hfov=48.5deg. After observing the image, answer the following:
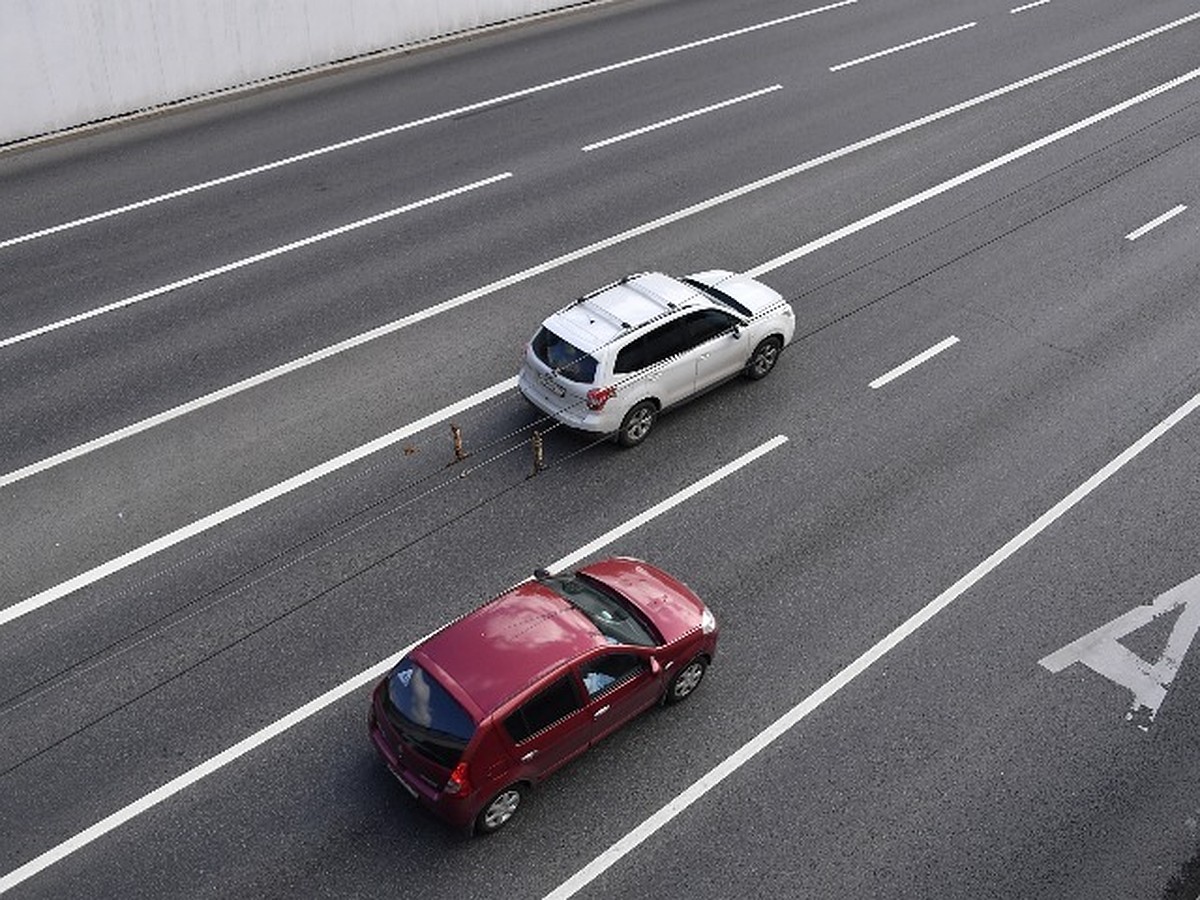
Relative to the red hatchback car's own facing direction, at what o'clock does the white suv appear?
The white suv is roughly at 11 o'clock from the red hatchback car.

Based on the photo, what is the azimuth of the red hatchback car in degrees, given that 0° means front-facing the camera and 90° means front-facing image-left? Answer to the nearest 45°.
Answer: approximately 225°

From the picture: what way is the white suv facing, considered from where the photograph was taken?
facing away from the viewer and to the right of the viewer

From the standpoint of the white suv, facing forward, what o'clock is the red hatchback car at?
The red hatchback car is roughly at 5 o'clock from the white suv.
